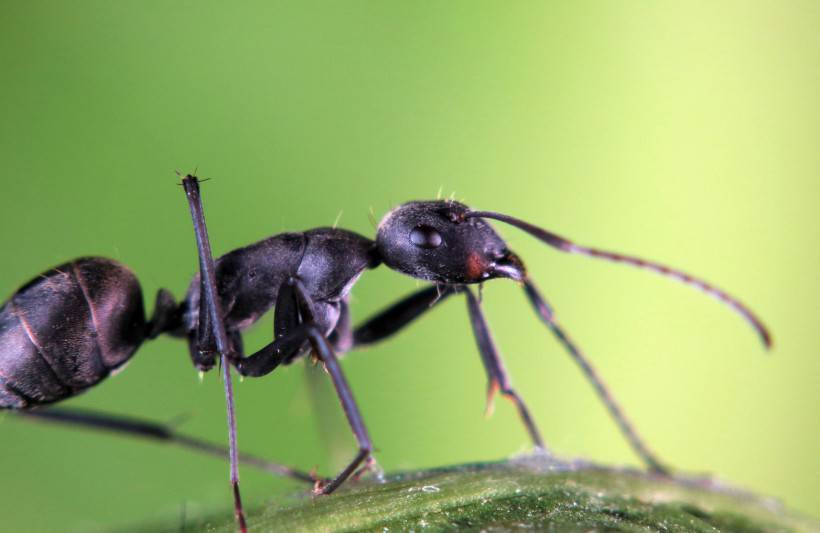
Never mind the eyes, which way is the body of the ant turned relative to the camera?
to the viewer's right
